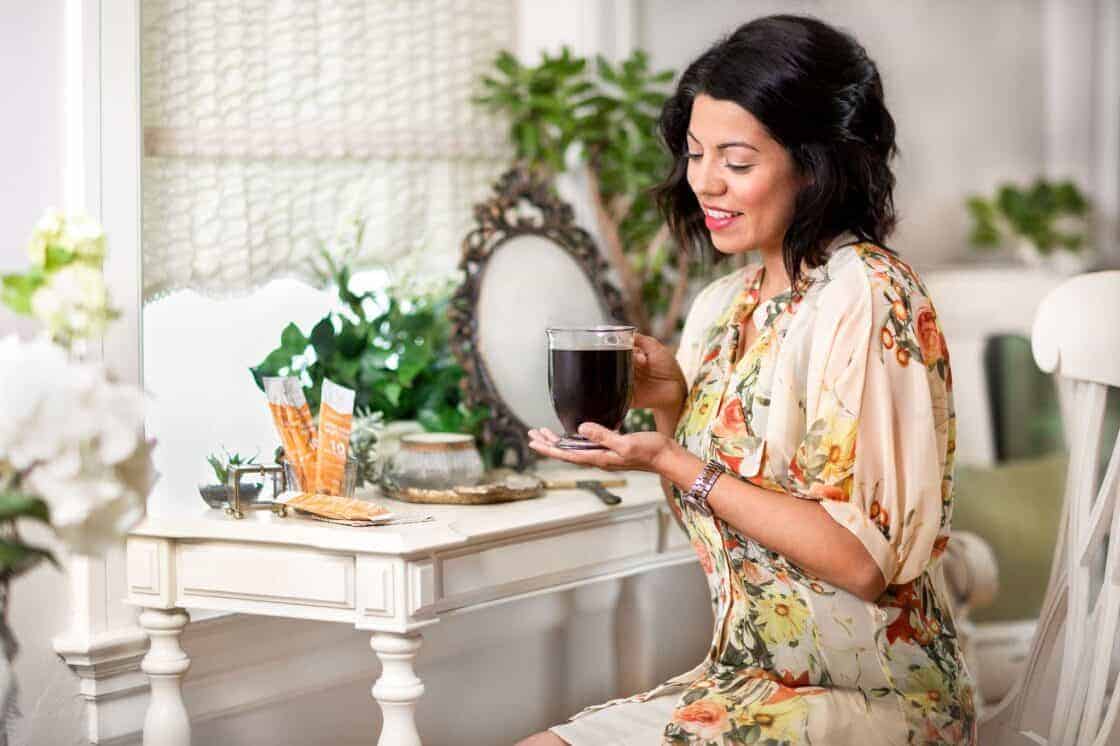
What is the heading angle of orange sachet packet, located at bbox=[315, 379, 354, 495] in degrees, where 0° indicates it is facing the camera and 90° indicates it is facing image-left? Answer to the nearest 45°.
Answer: approximately 0°

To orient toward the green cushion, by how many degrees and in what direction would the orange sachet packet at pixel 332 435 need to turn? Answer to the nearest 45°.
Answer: approximately 135° to its left

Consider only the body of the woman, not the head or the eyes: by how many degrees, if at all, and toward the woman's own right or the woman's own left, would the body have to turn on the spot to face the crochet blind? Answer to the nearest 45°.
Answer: approximately 90° to the woman's own right

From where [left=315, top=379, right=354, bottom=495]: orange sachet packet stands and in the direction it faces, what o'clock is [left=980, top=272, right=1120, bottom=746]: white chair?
The white chair is roughly at 10 o'clock from the orange sachet packet.

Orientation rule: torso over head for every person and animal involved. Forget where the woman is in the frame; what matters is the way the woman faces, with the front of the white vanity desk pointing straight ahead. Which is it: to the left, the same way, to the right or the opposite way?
to the right

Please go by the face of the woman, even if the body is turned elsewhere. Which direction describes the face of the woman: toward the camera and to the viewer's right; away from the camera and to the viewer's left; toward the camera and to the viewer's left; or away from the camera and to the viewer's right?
toward the camera and to the viewer's left

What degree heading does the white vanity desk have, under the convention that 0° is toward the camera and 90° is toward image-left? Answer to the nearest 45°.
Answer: approximately 315°

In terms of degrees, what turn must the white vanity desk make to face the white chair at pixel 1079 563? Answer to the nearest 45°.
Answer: approximately 45° to its left

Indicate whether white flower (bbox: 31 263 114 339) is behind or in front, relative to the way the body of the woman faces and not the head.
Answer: in front

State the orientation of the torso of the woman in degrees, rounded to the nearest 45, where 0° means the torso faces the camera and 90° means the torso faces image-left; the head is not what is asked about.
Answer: approximately 45°

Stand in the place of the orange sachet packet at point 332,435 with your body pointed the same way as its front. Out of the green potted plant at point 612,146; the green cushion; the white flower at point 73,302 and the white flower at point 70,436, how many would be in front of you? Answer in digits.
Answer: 2

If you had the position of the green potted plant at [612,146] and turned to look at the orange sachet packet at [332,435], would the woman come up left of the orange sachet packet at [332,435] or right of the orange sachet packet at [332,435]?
left
